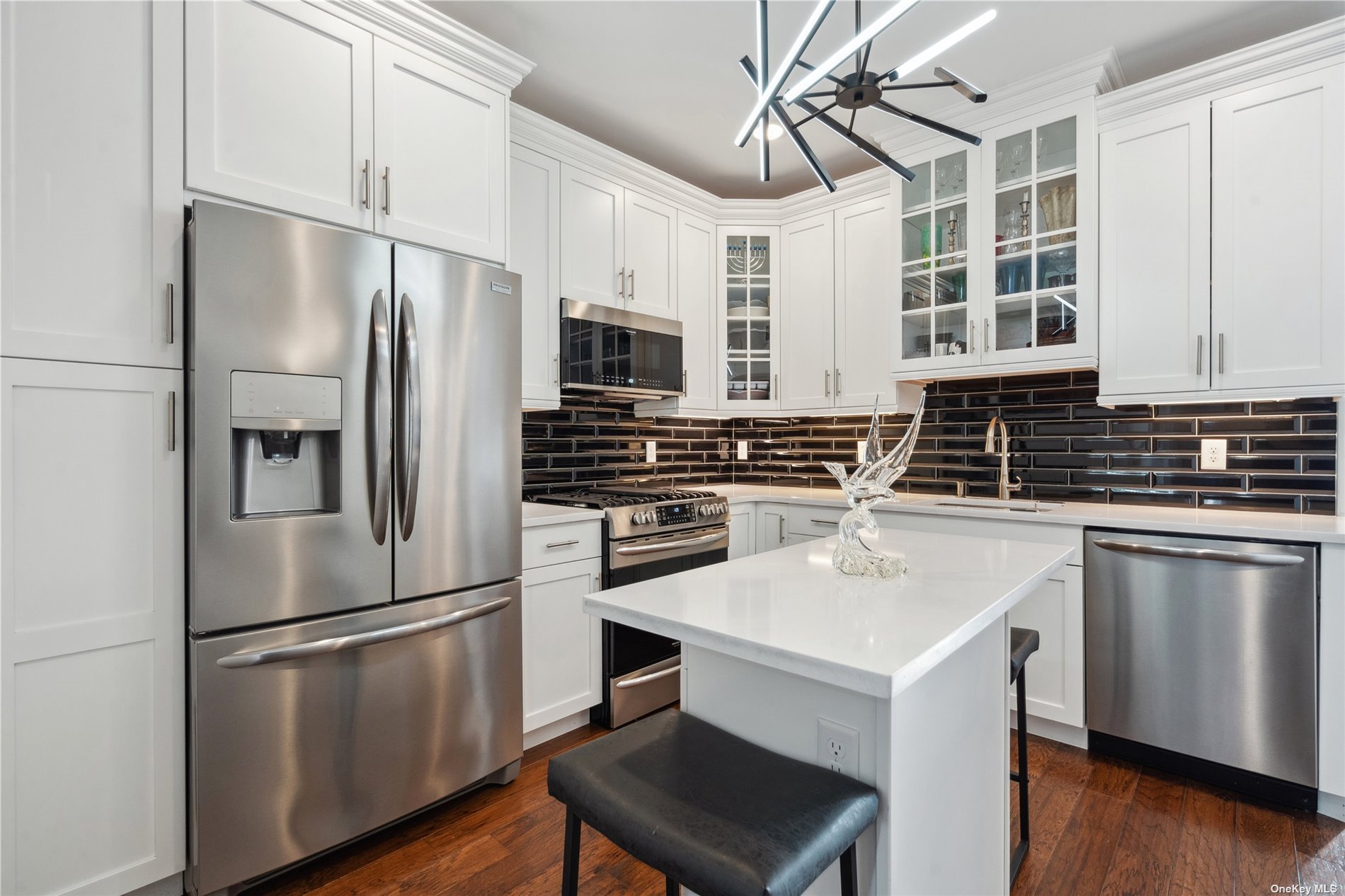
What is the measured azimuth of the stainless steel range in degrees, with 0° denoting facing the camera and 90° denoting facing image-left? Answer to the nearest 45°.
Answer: approximately 315°

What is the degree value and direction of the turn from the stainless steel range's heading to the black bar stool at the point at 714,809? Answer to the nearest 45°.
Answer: approximately 45° to its right

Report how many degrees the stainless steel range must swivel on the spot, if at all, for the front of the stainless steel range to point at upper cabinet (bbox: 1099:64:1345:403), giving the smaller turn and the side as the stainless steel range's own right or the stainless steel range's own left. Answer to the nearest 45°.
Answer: approximately 45° to the stainless steel range's own left

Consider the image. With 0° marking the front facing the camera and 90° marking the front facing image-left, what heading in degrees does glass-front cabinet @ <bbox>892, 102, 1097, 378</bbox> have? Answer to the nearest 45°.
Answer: approximately 45°

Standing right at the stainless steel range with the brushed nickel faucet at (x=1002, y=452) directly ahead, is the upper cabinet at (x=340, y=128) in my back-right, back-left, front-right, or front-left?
back-right

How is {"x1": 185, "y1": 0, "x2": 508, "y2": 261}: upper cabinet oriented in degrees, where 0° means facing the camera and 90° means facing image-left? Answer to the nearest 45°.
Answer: approximately 315°

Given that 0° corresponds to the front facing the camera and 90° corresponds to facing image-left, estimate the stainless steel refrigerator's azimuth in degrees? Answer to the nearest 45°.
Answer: approximately 315°

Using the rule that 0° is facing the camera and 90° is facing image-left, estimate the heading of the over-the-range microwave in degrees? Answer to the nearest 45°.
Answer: approximately 315°

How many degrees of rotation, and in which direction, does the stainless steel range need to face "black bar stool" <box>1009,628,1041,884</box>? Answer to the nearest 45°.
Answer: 0° — it already faces it

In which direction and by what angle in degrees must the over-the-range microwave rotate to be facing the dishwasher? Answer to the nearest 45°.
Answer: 0° — it already faces it
